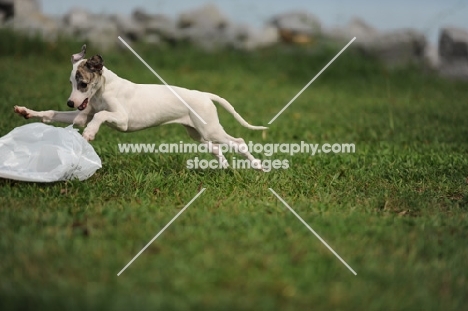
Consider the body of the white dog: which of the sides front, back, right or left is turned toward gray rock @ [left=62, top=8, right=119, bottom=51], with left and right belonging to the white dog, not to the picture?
right

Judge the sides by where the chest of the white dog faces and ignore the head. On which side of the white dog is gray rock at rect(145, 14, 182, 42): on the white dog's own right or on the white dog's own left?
on the white dog's own right

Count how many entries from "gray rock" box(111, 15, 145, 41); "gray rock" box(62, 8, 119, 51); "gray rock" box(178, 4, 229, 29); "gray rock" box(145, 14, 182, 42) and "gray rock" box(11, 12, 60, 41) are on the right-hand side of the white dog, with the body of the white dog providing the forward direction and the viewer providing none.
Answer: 5

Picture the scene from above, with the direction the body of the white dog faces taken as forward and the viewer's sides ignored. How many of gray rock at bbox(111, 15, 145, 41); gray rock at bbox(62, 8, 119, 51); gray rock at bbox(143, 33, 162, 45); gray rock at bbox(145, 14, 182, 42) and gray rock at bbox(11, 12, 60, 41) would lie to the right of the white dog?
5

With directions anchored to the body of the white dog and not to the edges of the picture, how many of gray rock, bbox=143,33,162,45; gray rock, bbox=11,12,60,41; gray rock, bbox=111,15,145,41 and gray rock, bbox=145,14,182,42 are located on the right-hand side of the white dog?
4

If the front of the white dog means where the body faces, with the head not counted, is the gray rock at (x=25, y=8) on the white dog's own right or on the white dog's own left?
on the white dog's own right

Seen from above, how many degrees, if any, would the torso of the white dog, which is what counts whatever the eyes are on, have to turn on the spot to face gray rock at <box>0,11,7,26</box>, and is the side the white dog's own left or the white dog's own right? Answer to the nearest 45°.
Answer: approximately 90° to the white dog's own right

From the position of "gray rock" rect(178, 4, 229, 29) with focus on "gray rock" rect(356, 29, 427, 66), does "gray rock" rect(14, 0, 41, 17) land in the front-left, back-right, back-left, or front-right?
back-right

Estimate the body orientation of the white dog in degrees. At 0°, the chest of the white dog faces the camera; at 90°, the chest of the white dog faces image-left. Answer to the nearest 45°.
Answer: approximately 90°

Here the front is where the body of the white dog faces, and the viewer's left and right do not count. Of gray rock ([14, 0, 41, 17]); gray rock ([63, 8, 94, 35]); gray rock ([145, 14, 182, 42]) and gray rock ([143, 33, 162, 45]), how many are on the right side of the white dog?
4

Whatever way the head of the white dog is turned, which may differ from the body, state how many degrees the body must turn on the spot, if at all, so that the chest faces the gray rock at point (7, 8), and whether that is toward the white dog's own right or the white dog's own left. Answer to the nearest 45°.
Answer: approximately 90° to the white dog's own right

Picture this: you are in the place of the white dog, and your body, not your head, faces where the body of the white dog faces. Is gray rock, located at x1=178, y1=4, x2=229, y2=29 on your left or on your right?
on your right

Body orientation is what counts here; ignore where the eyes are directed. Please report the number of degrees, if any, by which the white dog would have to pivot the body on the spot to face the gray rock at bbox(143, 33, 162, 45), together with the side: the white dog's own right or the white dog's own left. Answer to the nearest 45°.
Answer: approximately 90° to the white dog's own right

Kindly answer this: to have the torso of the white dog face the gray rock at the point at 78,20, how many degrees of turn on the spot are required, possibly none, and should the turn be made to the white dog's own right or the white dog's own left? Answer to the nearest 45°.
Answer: approximately 90° to the white dog's own right

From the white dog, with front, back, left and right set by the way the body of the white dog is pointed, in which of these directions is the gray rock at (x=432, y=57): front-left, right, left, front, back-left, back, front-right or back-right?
back-right
